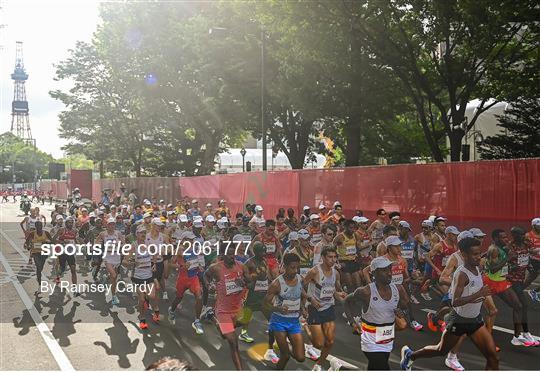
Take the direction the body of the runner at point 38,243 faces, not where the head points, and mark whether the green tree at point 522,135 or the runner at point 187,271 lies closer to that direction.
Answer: the runner

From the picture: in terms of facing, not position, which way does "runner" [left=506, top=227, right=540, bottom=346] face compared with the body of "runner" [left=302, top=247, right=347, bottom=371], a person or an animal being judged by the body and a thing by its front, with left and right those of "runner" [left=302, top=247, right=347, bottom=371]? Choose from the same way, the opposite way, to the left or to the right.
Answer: the same way

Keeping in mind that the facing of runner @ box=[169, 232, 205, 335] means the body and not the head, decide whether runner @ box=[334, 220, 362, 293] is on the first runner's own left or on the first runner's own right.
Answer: on the first runner's own left

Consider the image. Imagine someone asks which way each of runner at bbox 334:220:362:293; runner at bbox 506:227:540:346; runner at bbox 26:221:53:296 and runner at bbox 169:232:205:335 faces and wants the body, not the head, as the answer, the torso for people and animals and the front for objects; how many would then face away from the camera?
0

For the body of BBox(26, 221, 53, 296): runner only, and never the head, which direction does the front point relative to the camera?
toward the camera

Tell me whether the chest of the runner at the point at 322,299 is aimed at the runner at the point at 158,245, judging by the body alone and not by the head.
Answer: no

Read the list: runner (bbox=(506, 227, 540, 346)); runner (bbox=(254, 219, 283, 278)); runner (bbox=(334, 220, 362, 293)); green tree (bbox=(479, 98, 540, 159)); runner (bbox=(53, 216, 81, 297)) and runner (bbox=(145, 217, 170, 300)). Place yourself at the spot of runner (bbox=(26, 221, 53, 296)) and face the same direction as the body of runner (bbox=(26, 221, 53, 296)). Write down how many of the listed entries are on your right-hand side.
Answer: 0

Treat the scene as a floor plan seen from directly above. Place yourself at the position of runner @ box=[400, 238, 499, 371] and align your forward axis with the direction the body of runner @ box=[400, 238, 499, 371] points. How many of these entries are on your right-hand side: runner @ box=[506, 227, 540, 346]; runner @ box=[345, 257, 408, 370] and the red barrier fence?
1

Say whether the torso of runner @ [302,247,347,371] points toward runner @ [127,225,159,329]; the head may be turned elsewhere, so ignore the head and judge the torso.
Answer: no

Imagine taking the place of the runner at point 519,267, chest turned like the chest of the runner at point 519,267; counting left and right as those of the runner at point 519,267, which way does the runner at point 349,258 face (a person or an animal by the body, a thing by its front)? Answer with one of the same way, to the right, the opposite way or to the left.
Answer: the same way

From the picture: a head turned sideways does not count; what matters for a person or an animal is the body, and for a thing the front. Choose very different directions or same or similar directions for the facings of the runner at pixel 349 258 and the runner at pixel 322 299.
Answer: same or similar directions

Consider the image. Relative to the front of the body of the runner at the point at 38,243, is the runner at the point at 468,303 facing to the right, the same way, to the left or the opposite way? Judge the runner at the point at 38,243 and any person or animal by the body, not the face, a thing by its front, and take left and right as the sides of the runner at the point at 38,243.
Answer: the same way

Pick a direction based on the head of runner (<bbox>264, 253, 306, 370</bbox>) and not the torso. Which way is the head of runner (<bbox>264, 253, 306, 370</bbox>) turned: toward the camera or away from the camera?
toward the camera

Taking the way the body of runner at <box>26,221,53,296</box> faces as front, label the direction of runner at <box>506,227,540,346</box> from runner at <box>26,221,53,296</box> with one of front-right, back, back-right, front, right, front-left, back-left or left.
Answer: front-left

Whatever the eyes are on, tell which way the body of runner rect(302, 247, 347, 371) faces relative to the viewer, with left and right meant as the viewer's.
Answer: facing the viewer and to the right of the viewer

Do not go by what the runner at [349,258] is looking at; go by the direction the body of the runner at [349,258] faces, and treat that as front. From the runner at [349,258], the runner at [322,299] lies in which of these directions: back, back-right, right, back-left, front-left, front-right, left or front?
front-right

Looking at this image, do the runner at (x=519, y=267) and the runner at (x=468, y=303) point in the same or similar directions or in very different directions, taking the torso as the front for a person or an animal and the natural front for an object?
same or similar directions

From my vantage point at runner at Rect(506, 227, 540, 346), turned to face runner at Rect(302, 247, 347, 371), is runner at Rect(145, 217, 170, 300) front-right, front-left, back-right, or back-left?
front-right

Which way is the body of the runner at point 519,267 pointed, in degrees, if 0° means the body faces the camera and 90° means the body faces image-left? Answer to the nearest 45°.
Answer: approximately 315°

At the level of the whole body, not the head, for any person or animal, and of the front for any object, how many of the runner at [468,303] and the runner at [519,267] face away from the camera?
0

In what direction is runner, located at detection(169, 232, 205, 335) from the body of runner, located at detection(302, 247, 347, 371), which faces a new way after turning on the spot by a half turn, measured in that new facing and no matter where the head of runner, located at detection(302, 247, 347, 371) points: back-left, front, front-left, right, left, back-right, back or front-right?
front
